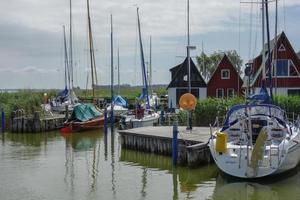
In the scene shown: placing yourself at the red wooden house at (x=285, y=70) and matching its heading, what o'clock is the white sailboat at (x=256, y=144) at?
The white sailboat is roughly at 12 o'clock from the red wooden house.

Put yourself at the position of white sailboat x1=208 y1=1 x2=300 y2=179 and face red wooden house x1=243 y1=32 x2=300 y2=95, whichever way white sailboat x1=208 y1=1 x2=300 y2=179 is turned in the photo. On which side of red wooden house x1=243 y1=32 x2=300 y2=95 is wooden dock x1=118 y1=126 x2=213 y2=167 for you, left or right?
left

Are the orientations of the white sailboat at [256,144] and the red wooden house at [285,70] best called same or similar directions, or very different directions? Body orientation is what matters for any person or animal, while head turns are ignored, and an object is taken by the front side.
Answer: very different directions

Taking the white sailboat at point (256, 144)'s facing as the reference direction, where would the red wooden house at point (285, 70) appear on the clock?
The red wooden house is roughly at 12 o'clock from the white sailboat.

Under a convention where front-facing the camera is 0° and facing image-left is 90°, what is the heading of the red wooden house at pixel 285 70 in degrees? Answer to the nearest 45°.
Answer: approximately 0°

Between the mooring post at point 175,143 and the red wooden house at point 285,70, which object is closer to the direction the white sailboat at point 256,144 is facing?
the red wooden house

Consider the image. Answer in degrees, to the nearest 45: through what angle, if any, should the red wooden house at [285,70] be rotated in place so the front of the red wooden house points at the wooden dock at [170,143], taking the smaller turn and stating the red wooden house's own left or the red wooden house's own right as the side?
0° — it already faces it

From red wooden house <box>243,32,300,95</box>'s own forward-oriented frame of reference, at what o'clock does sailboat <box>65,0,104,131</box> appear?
The sailboat is roughly at 2 o'clock from the red wooden house.
